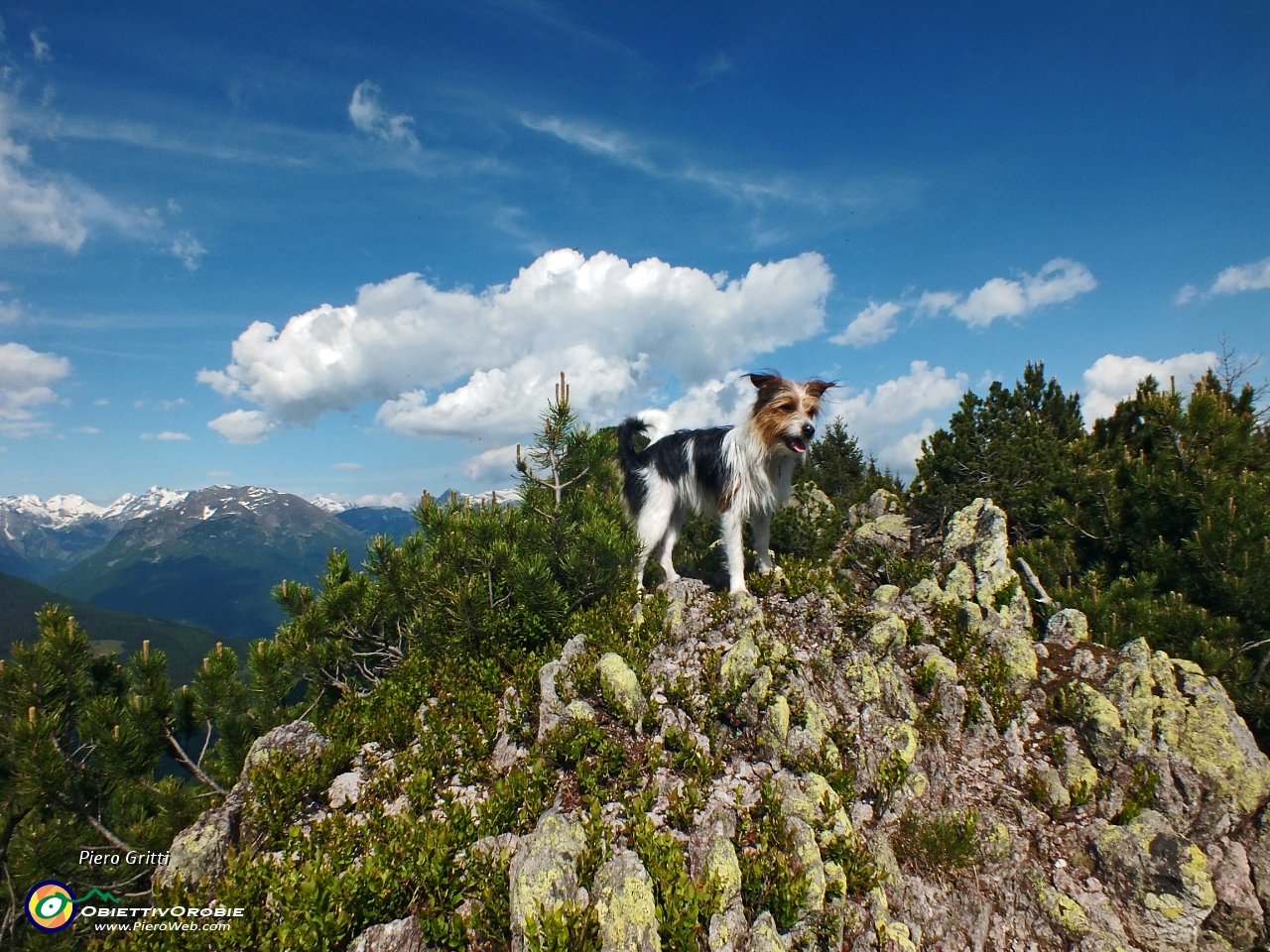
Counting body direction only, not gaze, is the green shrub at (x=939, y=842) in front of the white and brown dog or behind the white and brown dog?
in front

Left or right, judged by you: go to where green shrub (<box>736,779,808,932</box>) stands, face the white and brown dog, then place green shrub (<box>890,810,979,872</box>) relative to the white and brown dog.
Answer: right

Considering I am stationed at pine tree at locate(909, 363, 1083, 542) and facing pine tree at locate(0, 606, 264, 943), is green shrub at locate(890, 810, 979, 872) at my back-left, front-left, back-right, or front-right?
front-left

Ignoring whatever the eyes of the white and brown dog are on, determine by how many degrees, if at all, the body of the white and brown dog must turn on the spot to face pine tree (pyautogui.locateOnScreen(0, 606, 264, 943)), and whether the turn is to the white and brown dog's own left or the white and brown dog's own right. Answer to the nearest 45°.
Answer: approximately 90° to the white and brown dog's own right

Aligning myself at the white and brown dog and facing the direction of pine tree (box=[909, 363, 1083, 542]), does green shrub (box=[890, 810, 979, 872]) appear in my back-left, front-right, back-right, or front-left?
back-right

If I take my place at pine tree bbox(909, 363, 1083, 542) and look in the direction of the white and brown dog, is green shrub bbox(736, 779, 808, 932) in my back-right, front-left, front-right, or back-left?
front-left

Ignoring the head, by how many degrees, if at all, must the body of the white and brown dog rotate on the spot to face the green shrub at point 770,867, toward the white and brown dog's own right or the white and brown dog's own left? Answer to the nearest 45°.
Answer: approximately 45° to the white and brown dog's own right
